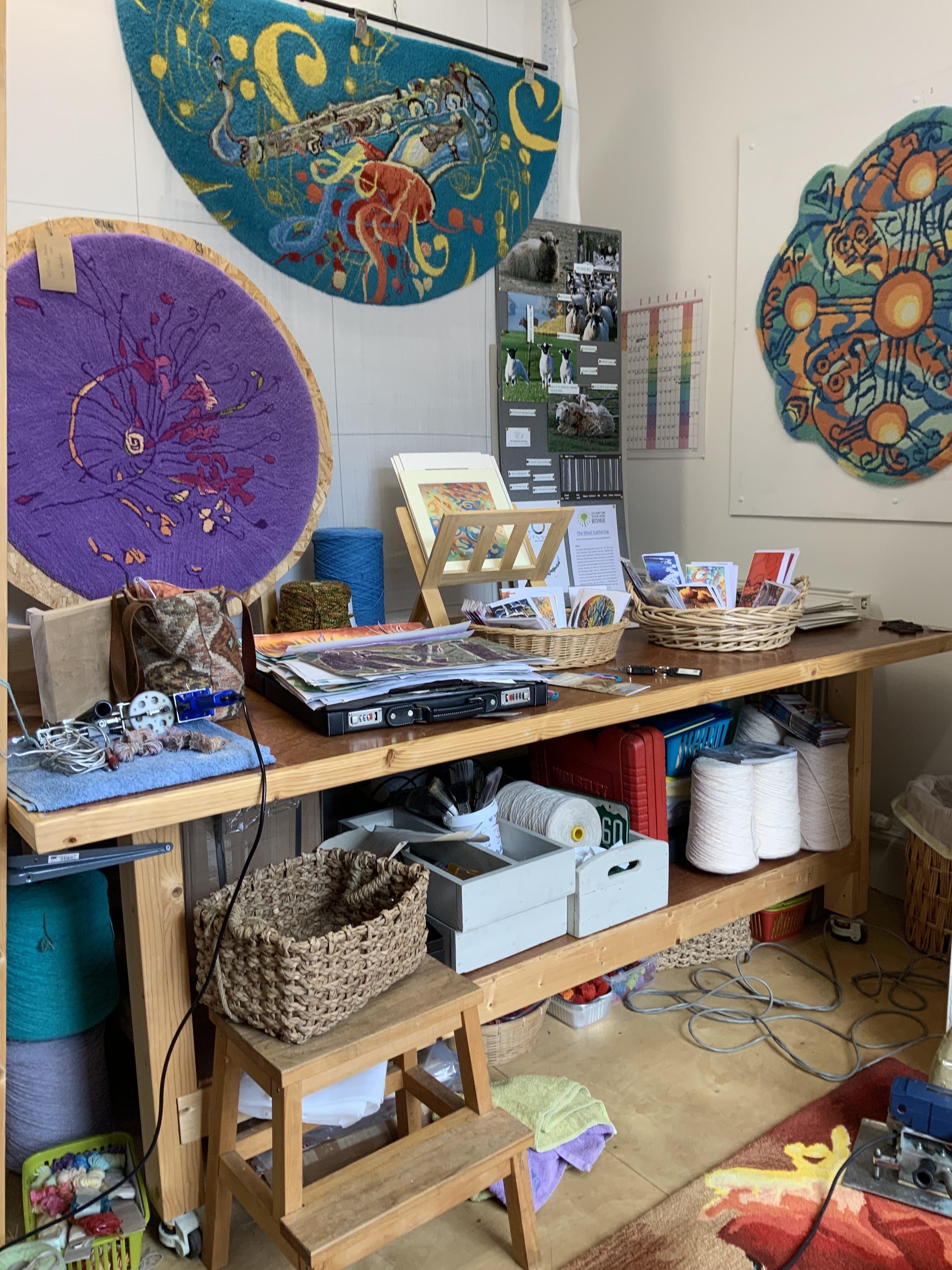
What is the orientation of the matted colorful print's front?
toward the camera

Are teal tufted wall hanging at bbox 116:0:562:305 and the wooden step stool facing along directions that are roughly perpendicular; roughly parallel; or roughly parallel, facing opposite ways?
roughly parallel

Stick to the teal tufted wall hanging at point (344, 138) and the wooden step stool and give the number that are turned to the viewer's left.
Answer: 0

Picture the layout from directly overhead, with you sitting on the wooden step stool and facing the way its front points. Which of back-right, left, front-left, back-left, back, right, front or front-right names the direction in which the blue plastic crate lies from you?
left

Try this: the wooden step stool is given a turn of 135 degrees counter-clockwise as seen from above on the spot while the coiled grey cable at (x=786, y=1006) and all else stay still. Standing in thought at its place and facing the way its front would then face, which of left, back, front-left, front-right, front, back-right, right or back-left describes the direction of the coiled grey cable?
front-right

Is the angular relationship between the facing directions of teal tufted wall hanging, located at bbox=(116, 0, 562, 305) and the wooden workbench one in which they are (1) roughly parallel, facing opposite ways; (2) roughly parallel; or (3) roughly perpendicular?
roughly parallel

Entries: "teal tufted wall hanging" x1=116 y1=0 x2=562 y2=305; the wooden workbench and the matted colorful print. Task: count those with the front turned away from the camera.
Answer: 0

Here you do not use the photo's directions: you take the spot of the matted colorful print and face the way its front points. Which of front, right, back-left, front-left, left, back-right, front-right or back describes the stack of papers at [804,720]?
left

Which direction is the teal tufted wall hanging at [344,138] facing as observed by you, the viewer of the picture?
facing the viewer and to the right of the viewer
